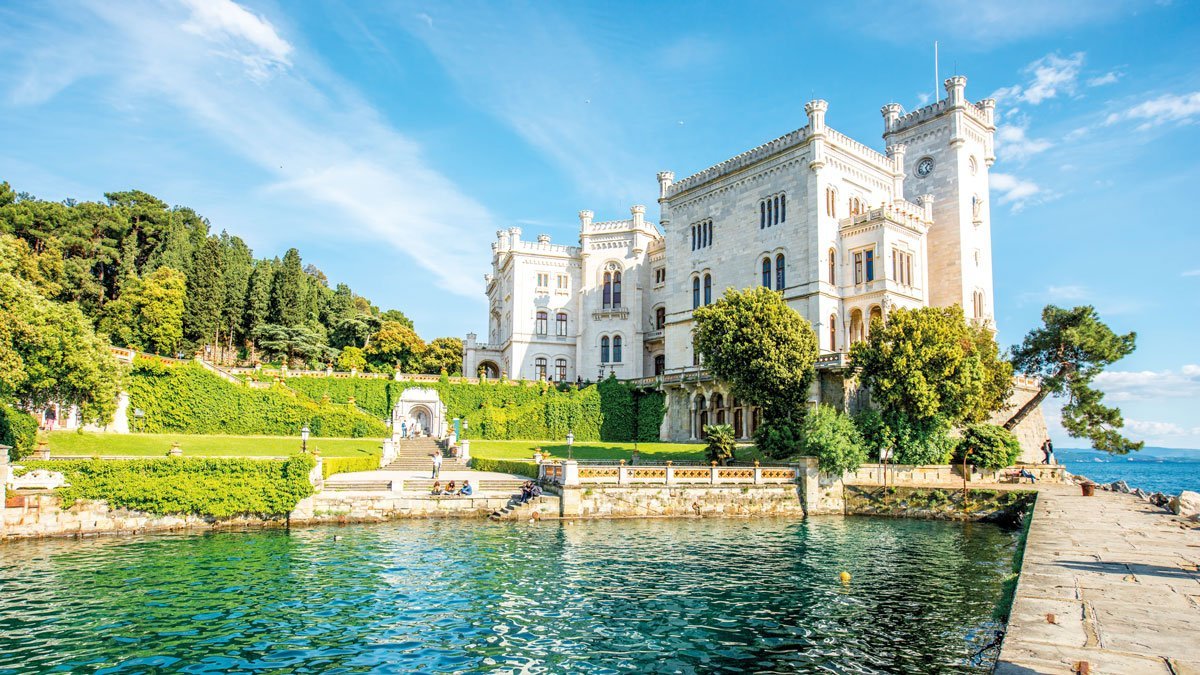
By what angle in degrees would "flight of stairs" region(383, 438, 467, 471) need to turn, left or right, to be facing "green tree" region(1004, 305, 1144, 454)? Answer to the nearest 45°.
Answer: approximately 90° to its left

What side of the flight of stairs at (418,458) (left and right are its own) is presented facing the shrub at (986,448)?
left

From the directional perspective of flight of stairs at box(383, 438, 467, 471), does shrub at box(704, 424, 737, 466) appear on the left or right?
on its left

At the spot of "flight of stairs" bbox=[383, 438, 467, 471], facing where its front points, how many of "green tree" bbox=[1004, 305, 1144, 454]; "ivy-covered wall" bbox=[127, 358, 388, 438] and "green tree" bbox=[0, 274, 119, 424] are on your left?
1

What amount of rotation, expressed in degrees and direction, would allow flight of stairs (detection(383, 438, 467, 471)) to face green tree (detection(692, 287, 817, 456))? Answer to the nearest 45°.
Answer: approximately 45° to its left

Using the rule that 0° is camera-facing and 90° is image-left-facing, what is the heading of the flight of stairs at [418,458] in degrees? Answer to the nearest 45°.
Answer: approximately 0°

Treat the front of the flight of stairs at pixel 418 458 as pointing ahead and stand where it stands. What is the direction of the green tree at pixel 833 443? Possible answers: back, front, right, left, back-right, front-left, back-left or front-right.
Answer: front-left

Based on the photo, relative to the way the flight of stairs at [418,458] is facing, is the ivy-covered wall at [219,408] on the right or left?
on its right
